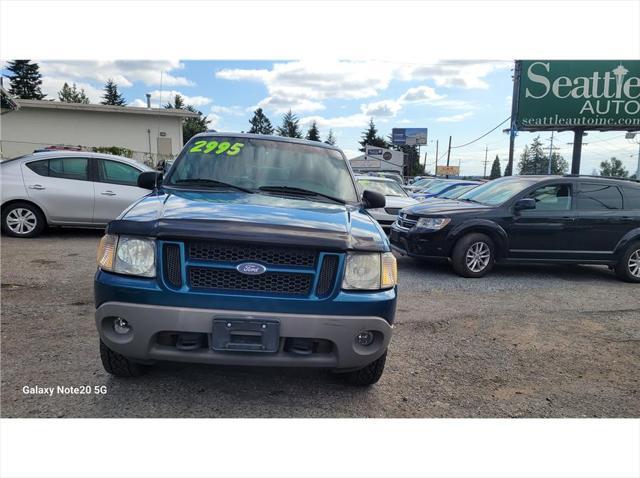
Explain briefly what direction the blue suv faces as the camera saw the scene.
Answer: facing the viewer

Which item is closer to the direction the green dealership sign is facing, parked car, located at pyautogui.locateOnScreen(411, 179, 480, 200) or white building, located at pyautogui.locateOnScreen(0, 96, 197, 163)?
the parked car

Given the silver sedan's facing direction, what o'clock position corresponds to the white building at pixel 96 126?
The white building is roughly at 9 o'clock from the silver sedan.

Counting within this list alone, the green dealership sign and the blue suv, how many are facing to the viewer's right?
0

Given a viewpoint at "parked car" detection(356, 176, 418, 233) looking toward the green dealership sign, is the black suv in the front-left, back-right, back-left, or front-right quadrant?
back-right

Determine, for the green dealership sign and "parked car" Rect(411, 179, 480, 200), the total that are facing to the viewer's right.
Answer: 0

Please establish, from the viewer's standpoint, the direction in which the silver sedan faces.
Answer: facing to the right of the viewer

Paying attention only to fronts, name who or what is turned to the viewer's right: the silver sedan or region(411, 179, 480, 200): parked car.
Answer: the silver sedan

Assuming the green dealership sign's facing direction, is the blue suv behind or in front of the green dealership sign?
in front

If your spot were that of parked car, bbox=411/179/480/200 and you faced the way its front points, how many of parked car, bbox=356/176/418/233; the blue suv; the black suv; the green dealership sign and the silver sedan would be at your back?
1

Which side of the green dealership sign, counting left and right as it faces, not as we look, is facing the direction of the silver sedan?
front

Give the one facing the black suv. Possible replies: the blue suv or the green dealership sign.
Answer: the green dealership sign

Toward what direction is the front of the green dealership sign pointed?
toward the camera

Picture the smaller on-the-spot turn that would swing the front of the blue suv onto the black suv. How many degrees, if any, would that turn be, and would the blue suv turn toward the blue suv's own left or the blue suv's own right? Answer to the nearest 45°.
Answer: approximately 135° to the blue suv's own left
